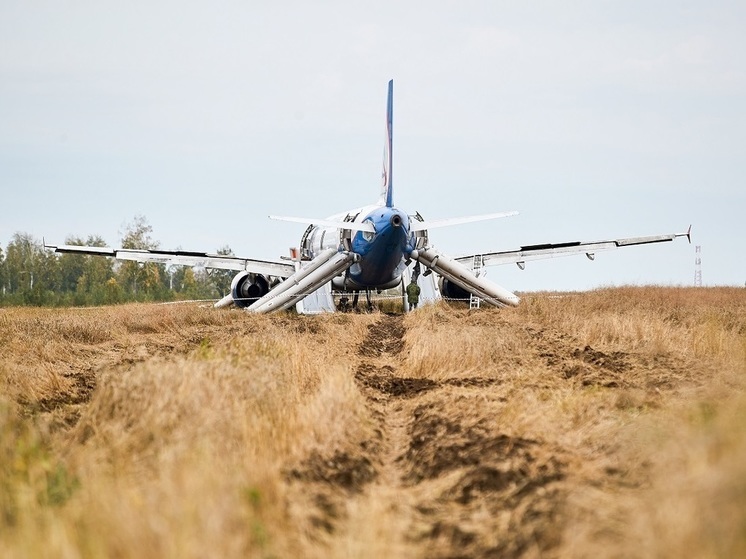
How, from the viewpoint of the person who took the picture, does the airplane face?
facing away from the viewer
